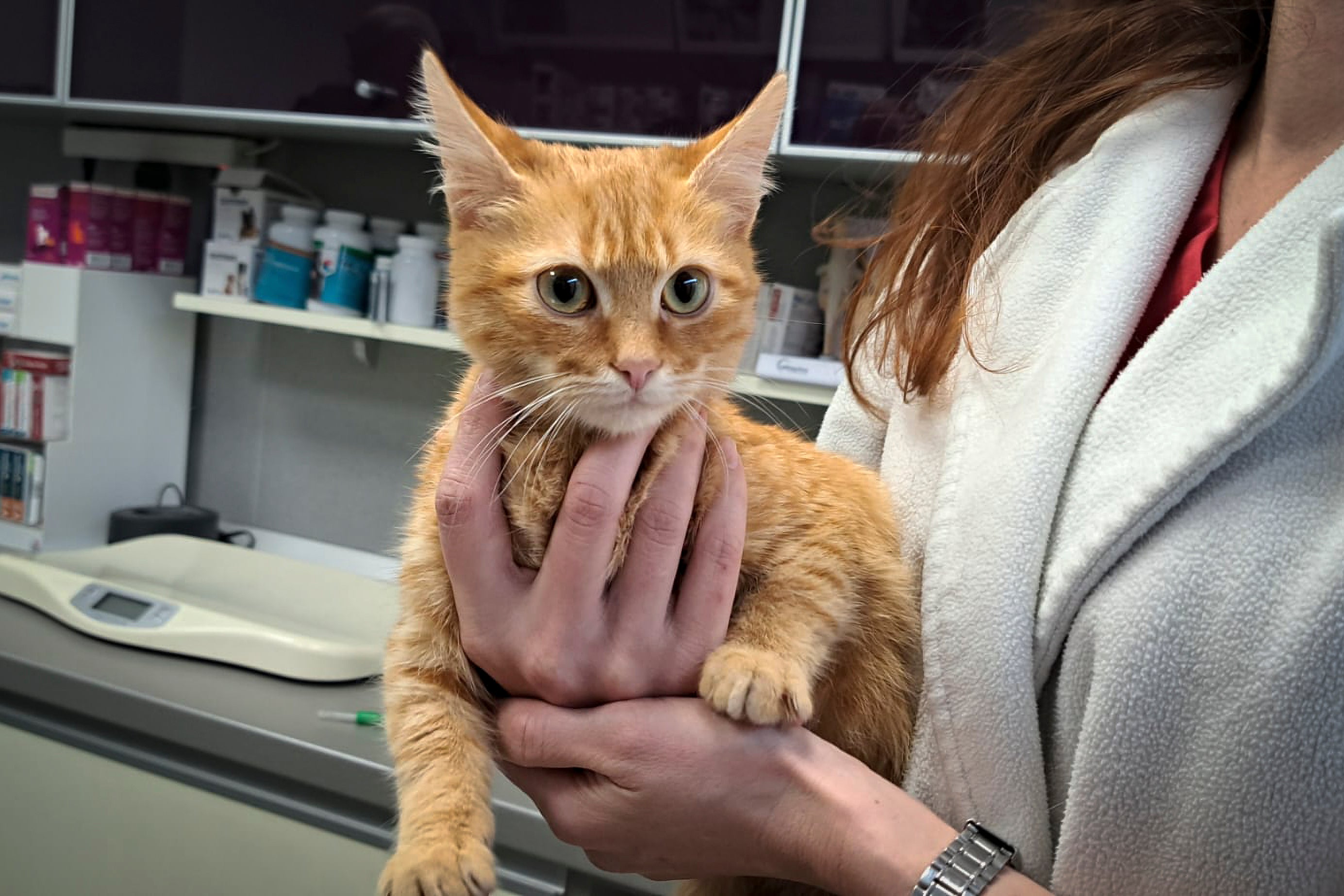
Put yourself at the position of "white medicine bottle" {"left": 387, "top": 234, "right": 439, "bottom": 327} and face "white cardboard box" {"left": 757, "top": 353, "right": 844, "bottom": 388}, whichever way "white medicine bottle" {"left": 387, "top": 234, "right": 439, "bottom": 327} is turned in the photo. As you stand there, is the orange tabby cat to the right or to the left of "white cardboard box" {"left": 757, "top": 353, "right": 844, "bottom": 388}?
right

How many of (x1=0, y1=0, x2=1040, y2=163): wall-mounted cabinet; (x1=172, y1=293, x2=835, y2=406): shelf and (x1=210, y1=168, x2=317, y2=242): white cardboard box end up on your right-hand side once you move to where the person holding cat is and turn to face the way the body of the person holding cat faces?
3

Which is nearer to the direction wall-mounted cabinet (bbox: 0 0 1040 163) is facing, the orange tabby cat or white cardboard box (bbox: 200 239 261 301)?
the orange tabby cat

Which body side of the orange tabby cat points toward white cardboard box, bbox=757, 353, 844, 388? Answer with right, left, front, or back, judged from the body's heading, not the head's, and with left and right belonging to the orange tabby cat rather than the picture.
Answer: back

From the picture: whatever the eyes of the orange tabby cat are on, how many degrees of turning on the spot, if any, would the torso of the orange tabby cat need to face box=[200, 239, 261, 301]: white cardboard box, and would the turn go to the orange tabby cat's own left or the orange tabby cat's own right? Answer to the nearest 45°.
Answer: approximately 135° to the orange tabby cat's own right

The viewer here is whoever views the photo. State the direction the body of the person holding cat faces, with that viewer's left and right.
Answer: facing the viewer and to the left of the viewer

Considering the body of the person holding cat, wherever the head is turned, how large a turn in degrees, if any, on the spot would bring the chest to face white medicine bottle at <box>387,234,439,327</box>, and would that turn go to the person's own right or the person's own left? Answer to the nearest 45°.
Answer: approximately 90° to the person's own right

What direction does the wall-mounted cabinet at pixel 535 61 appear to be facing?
toward the camera

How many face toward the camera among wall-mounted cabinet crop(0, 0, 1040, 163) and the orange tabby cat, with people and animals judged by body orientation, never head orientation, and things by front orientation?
2

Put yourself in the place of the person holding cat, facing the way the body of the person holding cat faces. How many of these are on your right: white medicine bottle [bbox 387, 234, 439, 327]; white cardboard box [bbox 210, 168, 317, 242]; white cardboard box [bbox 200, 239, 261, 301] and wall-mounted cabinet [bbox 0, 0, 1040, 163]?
4
